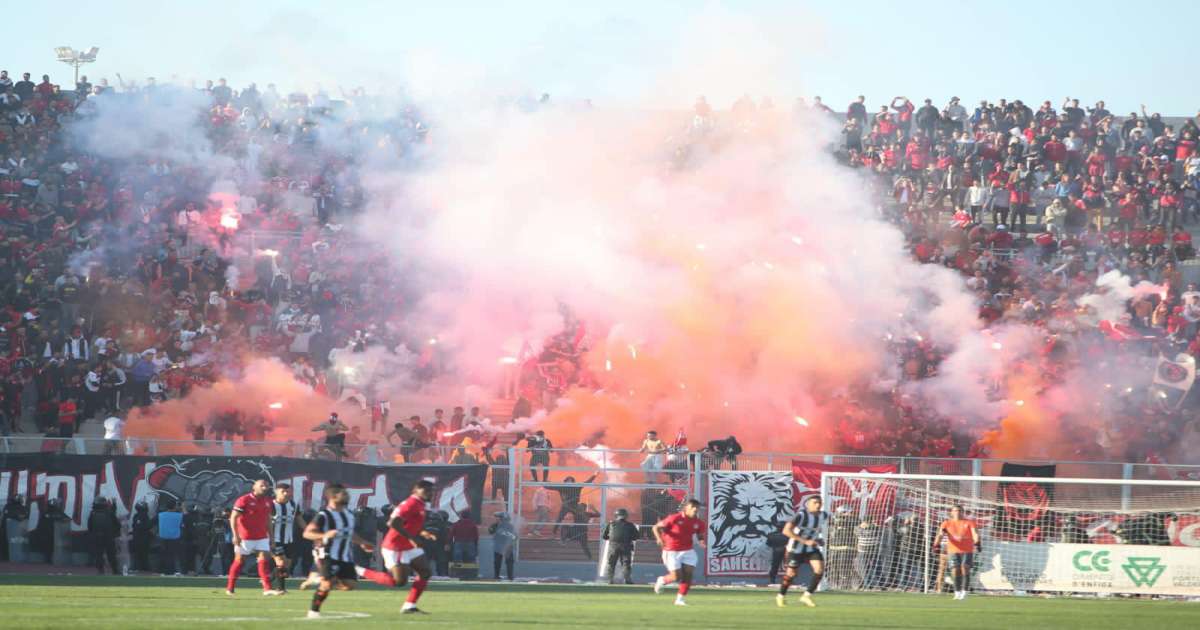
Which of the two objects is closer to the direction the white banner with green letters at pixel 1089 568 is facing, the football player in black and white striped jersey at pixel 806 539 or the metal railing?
the football player in black and white striped jersey

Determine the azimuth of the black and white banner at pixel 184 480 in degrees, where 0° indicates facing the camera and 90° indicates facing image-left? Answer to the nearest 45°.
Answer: approximately 0°

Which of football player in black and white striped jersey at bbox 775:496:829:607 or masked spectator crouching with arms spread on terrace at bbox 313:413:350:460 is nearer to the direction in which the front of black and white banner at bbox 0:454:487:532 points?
the football player in black and white striped jersey

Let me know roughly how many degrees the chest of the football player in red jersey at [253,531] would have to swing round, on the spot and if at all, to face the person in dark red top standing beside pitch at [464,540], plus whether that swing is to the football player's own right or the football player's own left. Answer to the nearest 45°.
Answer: approximately 90° to the football player's own left

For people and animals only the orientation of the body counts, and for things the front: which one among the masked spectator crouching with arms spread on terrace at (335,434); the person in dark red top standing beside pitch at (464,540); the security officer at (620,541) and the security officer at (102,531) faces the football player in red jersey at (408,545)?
the masked spectator crouching with arms spread on terrace at (335,434)
